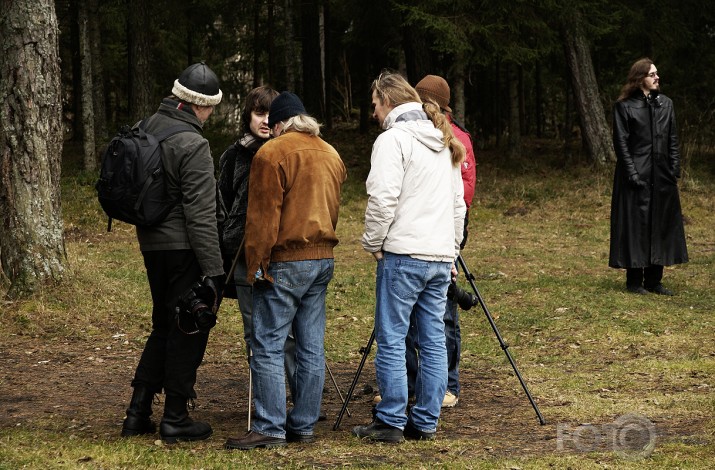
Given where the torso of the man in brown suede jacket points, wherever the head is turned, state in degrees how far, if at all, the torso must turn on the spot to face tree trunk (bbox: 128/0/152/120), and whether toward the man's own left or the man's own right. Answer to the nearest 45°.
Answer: approximately 45° to the man's own right

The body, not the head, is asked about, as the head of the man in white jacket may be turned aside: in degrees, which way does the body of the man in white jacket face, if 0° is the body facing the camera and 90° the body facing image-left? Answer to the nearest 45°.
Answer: approximately 135°

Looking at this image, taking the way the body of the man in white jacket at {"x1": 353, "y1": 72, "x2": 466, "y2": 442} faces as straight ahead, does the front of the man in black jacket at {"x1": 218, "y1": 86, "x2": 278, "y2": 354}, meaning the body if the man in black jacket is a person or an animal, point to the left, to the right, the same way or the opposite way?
the opposite way

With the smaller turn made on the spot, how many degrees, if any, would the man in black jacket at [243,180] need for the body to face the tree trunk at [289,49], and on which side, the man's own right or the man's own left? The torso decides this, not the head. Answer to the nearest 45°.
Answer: approximately 135° to the man's own left

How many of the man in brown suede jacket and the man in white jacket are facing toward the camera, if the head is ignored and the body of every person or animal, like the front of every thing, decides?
0

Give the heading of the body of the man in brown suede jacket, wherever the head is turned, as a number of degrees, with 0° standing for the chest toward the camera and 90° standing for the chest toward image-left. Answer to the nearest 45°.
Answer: approximately 135°

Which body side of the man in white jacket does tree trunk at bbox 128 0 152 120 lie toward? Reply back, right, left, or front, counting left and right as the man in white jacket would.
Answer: front

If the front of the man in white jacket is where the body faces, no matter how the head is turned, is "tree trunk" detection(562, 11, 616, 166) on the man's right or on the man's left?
on the man's right

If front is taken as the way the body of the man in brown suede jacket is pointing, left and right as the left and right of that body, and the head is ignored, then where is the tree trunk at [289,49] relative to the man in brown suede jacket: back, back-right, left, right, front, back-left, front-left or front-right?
front-right

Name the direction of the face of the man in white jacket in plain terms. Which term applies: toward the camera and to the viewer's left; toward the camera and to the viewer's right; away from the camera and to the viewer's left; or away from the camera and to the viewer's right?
away from the camera and to the viewer's left

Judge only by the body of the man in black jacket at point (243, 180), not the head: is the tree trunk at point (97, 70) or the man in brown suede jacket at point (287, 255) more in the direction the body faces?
the man in brown suede jacket

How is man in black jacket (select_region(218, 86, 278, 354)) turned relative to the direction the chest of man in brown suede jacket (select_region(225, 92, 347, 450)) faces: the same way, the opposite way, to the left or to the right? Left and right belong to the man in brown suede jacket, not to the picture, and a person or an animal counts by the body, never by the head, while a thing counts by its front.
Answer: the opposite way

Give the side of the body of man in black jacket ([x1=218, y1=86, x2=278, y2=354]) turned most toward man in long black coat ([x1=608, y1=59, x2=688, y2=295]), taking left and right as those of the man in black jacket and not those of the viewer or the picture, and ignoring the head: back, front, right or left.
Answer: left
